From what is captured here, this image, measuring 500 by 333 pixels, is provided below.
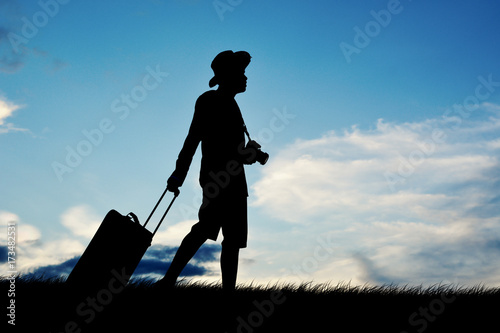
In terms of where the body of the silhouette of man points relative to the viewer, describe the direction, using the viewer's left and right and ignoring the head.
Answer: facing to the right of the viewer
